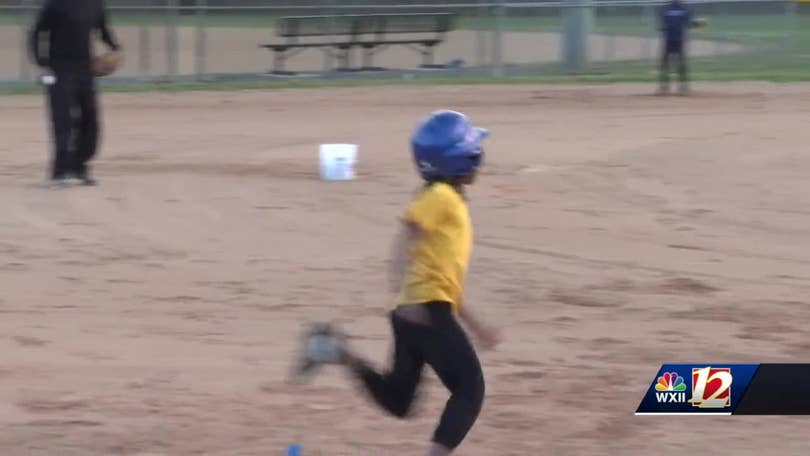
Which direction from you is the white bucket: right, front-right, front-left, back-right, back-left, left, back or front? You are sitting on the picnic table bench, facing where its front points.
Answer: front

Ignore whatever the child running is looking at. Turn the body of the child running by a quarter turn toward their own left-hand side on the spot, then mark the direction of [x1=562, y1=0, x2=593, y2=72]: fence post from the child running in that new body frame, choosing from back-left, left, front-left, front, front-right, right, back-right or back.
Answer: front

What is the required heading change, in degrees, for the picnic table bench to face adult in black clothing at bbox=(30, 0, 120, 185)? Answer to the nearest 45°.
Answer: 0° — it already faces them

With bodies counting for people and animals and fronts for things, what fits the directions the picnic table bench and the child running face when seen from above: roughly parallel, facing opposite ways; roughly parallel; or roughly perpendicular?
roughly perpendicular

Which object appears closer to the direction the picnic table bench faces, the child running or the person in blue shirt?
the child running

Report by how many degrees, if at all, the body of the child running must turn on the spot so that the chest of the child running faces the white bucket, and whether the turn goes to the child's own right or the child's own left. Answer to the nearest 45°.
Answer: approximately 90° to the child's own left

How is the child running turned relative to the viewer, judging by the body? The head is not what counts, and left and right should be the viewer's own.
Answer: facing to the right of the viewer

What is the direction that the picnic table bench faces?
toward the camera

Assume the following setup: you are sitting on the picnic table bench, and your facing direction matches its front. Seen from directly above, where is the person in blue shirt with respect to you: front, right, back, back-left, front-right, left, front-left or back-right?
front-left

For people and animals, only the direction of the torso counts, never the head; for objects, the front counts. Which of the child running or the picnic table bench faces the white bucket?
the picnic table bench

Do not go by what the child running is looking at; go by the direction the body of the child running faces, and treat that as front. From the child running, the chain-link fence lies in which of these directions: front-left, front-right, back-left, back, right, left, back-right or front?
left

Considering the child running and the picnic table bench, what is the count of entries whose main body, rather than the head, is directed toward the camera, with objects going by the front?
1

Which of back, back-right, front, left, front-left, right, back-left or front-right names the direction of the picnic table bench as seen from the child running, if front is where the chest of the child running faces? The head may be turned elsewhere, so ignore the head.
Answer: left

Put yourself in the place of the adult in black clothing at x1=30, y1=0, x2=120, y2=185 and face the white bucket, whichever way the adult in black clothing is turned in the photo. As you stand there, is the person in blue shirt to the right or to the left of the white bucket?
left

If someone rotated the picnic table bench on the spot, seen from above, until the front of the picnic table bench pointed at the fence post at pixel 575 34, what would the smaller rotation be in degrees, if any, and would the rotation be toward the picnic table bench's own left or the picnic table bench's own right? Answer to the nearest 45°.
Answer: approximately 90° to the picnic table bench's own left

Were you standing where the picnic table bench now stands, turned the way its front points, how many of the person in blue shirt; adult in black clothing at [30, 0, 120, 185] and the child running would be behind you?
0

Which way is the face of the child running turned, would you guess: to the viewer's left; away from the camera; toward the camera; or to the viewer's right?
to the viewer's right

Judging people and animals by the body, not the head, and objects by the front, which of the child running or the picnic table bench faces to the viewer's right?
the child running
